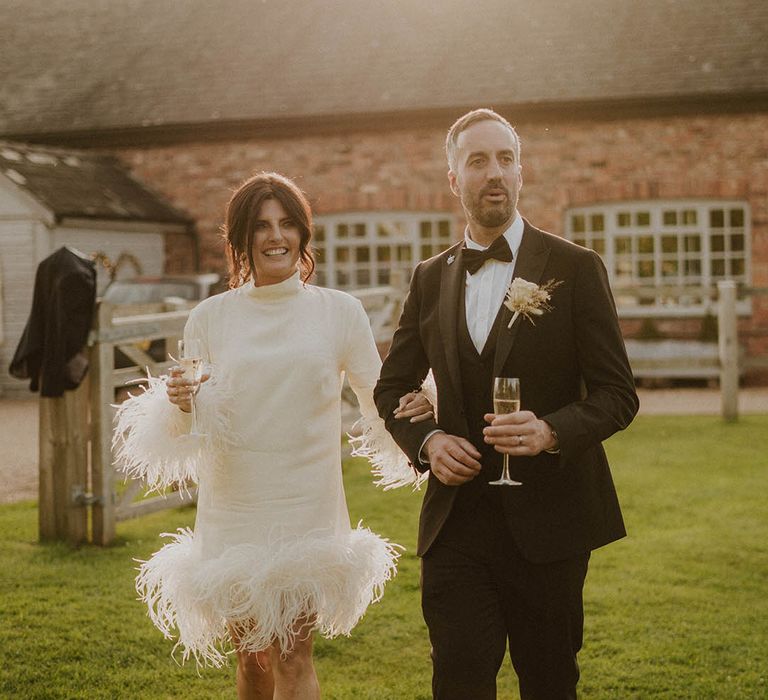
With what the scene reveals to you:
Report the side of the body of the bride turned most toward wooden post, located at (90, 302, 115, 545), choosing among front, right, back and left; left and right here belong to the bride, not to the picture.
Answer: back

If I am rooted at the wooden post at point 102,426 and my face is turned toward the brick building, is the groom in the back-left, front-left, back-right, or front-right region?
back-right

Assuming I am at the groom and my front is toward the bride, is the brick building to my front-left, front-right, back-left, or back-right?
front-right

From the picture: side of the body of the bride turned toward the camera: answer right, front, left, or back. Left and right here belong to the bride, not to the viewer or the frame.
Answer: front

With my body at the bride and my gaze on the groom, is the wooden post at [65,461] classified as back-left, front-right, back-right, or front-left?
back-left

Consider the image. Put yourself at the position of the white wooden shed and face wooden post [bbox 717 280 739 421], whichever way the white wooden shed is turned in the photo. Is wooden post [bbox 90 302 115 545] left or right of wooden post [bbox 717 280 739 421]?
right

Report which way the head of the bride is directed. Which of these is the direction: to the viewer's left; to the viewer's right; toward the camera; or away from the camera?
toward the camera

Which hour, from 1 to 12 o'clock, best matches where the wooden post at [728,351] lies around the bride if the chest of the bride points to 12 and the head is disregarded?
The wooden post is roughly at 7 o'clock from the bride.

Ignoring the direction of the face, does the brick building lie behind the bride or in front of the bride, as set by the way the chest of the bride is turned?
behind

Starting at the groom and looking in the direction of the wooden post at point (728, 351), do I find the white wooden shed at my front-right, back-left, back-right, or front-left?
front-left

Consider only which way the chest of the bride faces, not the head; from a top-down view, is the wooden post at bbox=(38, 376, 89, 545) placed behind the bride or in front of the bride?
behind
